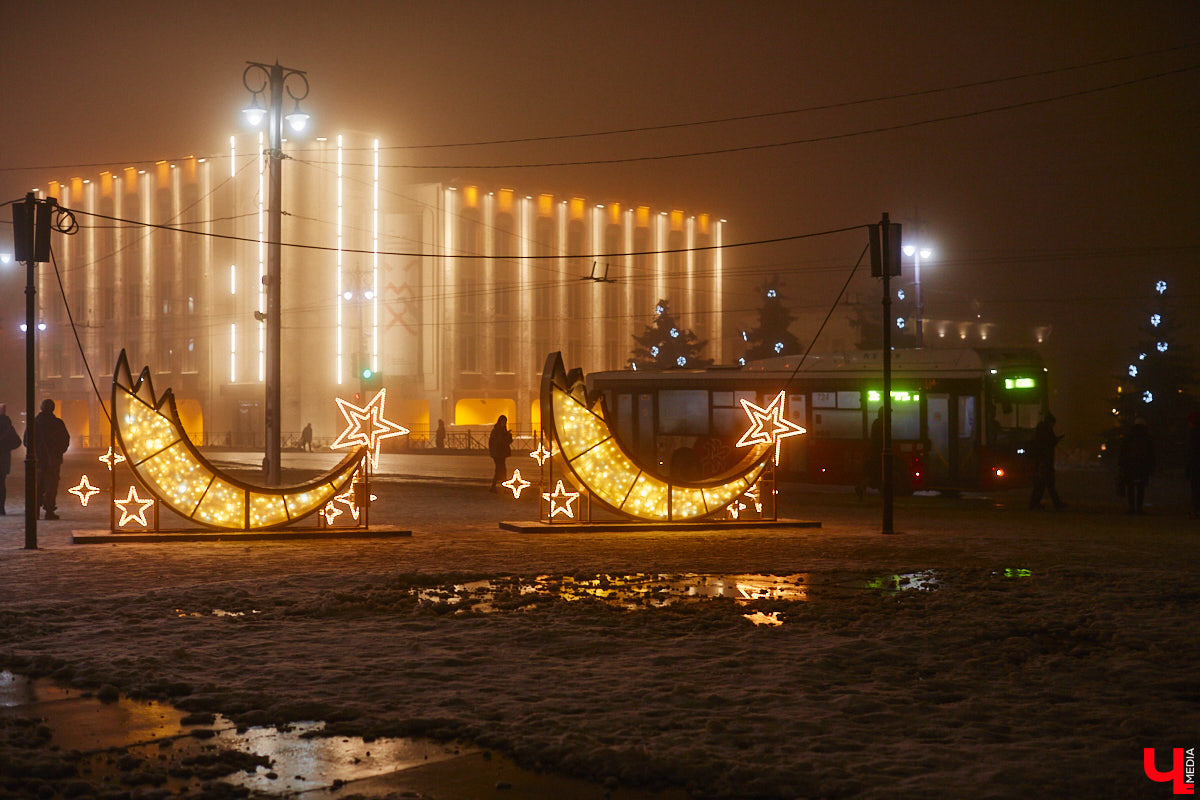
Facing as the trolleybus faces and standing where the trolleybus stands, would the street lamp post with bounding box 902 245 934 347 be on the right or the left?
on its left

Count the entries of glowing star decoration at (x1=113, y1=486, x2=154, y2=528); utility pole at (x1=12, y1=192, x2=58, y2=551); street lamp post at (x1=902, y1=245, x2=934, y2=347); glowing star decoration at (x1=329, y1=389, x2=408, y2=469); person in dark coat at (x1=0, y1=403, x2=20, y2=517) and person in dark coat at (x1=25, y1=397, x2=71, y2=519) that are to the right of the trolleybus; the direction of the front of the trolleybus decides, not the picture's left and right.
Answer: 5

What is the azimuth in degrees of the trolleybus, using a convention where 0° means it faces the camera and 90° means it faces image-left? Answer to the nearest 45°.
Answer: approximately 315°

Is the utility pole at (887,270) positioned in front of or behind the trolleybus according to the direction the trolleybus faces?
in front

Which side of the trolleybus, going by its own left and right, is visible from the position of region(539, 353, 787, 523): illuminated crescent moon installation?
right
